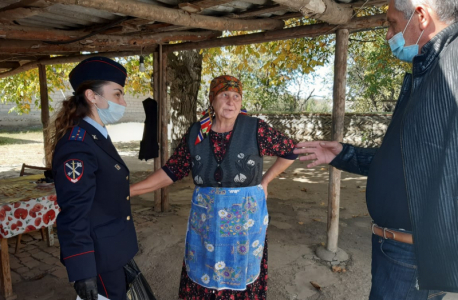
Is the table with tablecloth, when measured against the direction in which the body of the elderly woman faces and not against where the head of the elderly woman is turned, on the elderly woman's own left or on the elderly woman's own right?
on the elderly woman's own right

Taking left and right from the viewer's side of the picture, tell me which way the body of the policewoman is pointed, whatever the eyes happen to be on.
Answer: facing to the right of the viewer

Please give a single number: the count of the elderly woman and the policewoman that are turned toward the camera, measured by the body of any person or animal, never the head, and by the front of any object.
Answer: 1

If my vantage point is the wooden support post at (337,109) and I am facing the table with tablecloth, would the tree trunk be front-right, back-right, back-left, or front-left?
front-right

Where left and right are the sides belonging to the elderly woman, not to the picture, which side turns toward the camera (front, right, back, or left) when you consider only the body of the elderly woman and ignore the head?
front

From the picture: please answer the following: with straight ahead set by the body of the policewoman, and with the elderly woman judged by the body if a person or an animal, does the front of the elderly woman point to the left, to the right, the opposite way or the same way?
to the right

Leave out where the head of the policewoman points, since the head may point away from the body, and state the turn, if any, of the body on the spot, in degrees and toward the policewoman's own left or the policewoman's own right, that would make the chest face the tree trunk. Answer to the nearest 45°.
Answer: approximately 90° to the policewoman's own left

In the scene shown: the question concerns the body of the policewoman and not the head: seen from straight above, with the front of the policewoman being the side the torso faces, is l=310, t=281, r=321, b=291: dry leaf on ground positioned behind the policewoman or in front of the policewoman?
in front

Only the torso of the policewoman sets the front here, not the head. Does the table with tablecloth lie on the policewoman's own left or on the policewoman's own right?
on the policewoman's own left

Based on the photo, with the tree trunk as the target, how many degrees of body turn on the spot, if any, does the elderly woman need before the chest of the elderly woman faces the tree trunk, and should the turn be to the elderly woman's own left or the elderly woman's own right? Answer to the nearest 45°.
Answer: approximately 180°
